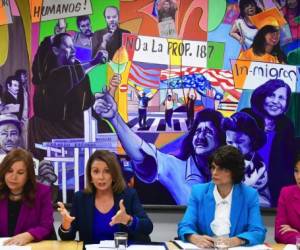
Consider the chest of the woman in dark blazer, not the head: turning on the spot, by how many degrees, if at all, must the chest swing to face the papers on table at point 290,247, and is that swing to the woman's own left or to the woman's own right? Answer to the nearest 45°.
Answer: approximately 90° to the woman's own left

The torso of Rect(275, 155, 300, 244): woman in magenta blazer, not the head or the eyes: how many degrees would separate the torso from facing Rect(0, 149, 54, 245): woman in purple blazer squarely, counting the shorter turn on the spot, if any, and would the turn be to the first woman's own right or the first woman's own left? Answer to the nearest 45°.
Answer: approximately 90° to the first woman's own right

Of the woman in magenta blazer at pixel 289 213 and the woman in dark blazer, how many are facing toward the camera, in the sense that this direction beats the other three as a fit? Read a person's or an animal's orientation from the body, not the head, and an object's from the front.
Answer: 2

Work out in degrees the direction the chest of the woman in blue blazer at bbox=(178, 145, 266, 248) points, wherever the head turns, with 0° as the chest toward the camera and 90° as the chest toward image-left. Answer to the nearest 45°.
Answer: approximately 0°

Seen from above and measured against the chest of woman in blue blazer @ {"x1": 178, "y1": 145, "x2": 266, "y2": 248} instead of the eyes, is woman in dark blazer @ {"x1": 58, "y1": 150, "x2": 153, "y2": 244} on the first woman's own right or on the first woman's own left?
on the first woman's own right

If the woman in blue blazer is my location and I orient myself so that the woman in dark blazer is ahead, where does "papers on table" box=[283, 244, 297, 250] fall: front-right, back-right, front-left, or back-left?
back-left

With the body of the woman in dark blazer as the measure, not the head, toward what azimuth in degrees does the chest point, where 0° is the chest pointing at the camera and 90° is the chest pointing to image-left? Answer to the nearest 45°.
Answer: approximately 0°

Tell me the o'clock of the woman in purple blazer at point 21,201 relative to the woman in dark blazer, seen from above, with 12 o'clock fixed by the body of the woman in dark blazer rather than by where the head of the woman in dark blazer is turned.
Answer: The woman in purple blazer is roughly at 3 o'clock from the woman in dark blazer.
